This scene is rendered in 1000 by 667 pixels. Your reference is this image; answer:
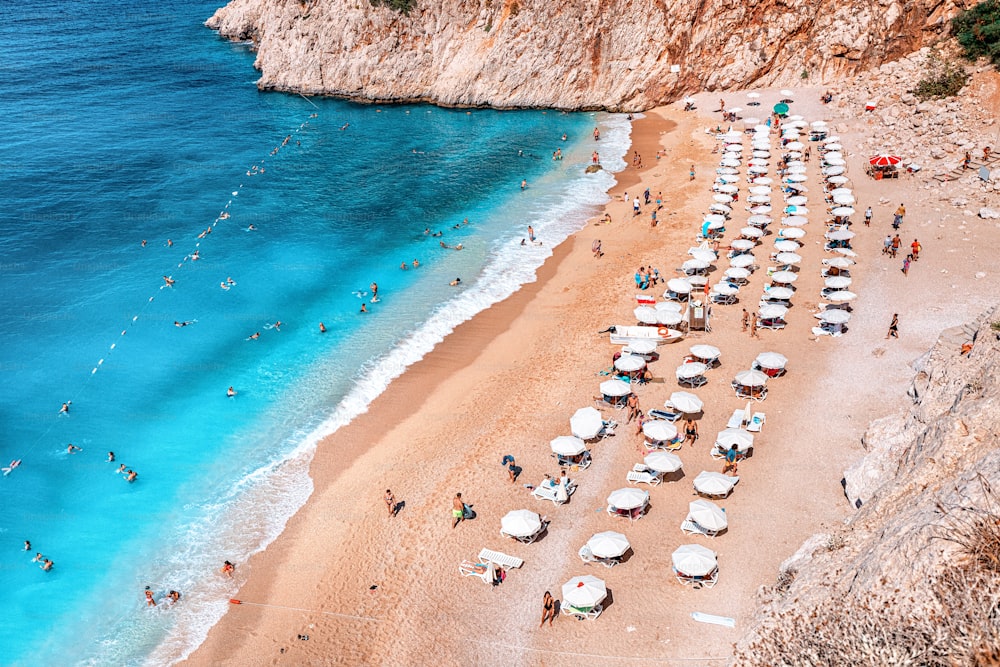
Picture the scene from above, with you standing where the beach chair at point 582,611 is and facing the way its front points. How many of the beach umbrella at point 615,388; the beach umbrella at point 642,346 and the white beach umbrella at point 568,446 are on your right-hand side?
3

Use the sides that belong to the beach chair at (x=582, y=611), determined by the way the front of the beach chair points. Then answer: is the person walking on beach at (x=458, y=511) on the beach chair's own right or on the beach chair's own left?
on the beach chair's own right

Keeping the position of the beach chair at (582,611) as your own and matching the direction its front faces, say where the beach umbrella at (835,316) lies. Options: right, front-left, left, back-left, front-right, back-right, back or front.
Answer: back-right

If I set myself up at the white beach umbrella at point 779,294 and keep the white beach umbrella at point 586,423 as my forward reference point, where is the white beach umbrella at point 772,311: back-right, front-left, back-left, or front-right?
front-left

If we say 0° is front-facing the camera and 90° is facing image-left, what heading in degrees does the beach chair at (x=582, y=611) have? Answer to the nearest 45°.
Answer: approximately 90°

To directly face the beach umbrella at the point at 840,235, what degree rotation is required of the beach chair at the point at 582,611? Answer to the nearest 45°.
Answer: approximately 135° to its right

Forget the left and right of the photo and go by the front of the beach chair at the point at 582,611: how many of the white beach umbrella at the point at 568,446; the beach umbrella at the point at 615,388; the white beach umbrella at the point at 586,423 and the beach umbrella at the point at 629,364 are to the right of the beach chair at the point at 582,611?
4

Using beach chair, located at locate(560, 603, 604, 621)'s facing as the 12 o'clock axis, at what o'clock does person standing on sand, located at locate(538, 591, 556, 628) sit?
The person standing on sand is roughly at 12 o'clock from the beach chair.

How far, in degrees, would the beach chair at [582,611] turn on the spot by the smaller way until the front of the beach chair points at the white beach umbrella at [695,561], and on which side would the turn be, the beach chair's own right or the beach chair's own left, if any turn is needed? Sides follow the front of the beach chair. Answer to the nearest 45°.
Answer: approximately 180°

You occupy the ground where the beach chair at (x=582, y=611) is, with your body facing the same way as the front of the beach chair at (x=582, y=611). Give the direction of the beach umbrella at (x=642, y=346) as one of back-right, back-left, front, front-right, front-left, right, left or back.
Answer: right

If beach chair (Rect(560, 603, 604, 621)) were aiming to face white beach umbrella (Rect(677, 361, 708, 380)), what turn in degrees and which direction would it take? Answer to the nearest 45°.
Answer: approximately 90° to its right

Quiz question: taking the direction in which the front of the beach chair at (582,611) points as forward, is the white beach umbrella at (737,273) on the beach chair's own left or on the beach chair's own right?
on the beach chair's own right

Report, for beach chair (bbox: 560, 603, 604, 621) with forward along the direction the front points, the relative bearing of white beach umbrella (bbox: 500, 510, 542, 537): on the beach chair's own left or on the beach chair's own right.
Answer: on the beach chair's own right

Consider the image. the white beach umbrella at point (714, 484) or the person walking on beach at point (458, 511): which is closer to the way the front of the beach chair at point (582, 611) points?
the person walking on beach

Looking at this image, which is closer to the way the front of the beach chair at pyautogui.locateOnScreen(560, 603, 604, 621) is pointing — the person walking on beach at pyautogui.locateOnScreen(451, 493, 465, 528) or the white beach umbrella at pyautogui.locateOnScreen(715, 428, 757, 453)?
the person walking on beach

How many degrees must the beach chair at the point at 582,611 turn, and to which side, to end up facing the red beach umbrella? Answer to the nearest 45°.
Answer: approximately 135° to its right

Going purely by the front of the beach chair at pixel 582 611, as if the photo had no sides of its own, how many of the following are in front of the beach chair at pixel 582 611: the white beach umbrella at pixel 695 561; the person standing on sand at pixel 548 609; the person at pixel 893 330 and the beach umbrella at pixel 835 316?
1

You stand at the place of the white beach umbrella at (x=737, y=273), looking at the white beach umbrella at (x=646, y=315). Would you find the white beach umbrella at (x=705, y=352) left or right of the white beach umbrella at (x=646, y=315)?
left
